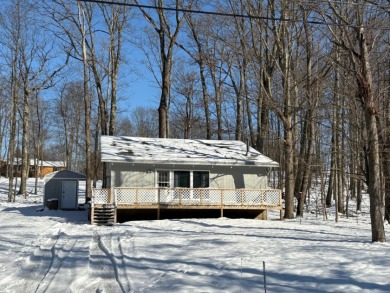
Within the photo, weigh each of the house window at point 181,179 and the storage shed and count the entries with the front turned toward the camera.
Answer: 2

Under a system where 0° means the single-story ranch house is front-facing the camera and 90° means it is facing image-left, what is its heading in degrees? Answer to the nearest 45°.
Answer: approximately 0°

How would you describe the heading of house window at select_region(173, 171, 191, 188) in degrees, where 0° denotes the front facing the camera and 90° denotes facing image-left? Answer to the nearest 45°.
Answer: approximately 0°

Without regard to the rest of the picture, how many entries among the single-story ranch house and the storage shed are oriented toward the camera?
2

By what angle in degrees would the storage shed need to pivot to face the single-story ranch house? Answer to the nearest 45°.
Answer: approximately 45° to its left

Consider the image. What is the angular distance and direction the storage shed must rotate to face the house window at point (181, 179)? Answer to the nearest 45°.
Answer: approximately 45° to its left

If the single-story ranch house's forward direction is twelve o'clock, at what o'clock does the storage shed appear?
The storage shed is roughly at 4 o'clock from the single-story ranch house.

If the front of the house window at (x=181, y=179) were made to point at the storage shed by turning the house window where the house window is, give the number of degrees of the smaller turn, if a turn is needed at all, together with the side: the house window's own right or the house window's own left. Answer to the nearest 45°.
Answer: approximately 135° to the house window's own right
